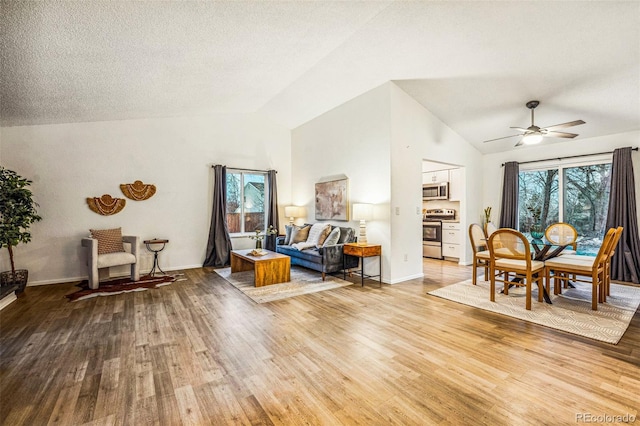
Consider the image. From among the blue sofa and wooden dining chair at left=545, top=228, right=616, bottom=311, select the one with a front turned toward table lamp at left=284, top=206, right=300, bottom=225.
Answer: the wooden dining chair

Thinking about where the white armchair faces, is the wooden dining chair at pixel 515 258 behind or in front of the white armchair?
in front

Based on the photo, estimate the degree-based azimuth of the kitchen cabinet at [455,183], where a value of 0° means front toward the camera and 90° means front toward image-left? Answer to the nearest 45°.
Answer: approximately 0°

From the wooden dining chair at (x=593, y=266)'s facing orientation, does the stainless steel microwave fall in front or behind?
in front

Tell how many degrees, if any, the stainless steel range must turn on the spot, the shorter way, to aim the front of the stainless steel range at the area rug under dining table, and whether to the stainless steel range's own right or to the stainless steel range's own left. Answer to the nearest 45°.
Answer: approximately 45° to the stainless steel range's own left

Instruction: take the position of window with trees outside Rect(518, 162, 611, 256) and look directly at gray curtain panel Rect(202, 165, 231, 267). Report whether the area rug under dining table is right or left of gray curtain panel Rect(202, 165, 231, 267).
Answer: left

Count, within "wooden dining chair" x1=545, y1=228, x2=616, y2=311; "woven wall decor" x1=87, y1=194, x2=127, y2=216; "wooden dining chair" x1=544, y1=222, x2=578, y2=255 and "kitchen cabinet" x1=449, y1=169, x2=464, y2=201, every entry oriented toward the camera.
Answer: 3

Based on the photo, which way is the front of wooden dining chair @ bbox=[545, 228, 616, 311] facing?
to the viewer's left

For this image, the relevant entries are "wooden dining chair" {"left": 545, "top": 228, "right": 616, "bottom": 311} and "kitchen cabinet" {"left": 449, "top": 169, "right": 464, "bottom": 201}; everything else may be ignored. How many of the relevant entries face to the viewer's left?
1
